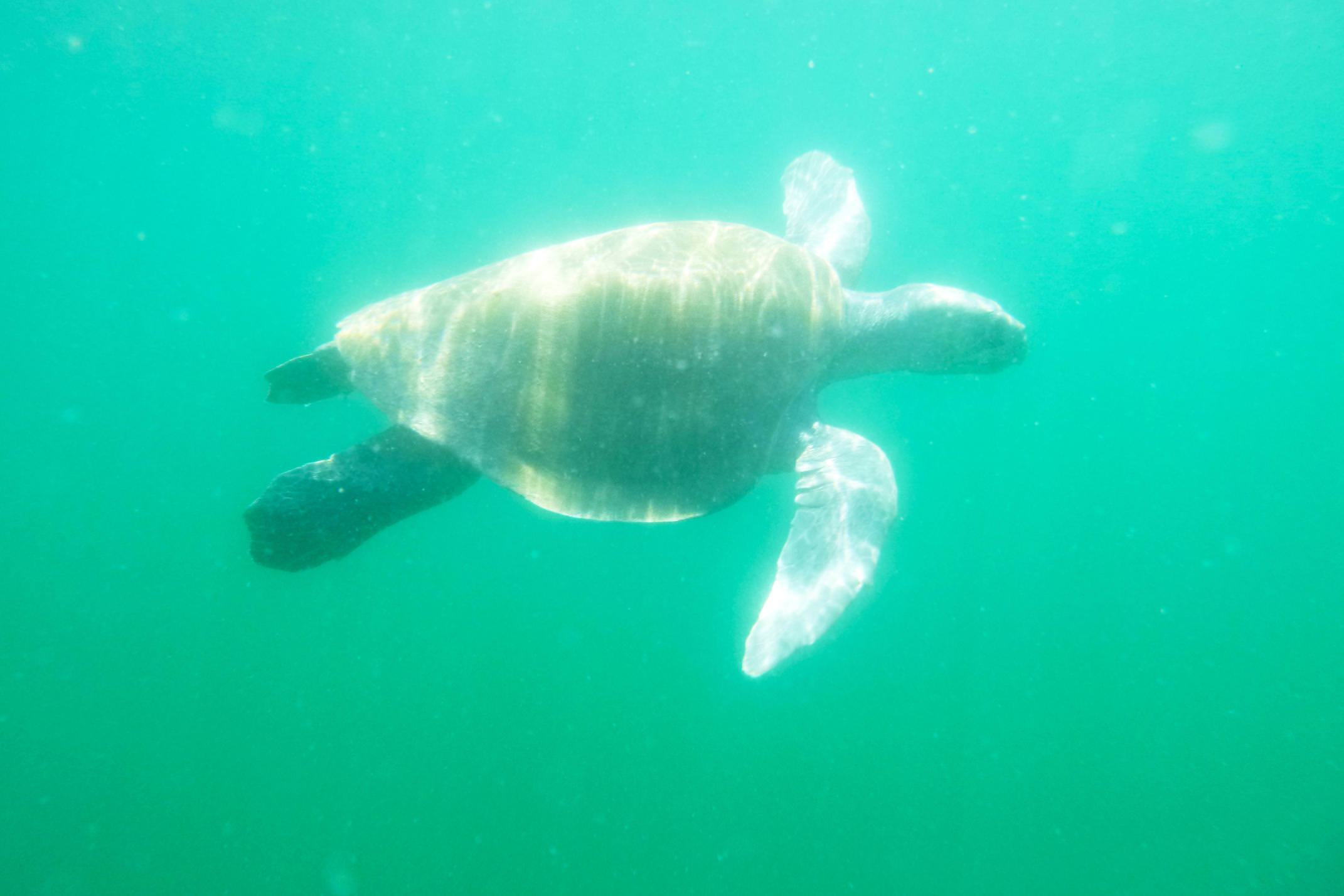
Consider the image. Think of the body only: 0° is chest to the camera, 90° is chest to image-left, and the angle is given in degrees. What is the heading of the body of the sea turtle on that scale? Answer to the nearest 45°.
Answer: approximately 270°
